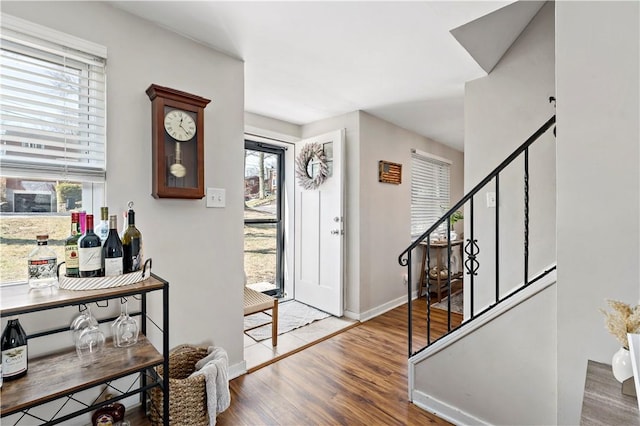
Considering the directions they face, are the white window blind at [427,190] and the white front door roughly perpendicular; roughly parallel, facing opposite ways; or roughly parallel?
roughly perpendicular

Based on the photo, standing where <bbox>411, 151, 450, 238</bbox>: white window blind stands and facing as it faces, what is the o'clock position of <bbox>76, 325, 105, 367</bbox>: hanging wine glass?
The hanging wine glass is roughly at 2 o'clock from the white window blind.

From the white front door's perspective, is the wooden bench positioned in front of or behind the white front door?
in front

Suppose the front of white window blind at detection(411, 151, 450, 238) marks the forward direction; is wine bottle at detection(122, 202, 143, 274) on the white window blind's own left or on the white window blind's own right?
on the white window blind's own right

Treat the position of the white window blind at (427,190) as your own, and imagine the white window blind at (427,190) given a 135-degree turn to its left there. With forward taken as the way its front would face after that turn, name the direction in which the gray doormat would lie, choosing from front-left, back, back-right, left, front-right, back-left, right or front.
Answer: back-left

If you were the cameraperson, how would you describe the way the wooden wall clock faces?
facing the viewer and to the right of the viewer

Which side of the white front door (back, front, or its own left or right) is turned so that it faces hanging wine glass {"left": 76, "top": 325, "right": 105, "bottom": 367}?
front

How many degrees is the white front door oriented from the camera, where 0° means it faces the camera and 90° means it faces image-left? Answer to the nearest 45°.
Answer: approximately 45°
